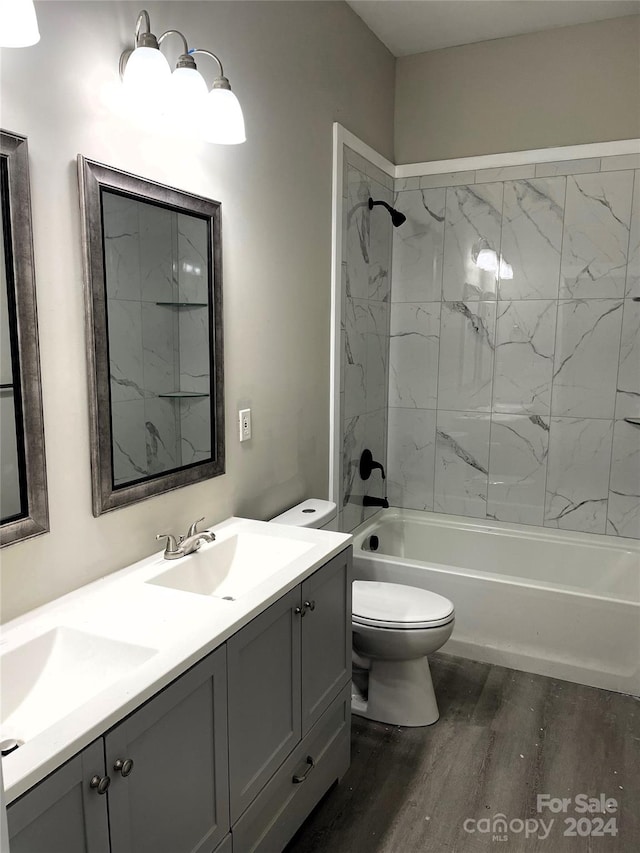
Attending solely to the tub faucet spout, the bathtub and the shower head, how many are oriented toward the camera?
1

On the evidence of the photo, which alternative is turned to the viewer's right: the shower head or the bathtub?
the shower head

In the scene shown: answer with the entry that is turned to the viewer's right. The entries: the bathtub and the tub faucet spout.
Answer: the tub faucet spout

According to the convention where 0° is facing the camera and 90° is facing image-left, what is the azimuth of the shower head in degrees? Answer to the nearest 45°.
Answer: approximately 270°

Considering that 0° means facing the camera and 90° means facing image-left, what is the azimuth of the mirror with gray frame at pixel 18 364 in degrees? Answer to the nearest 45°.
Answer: approximately 315°

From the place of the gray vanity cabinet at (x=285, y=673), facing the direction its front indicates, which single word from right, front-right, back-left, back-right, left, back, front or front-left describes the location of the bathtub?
left

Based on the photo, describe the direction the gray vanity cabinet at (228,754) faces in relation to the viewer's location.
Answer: facing the viewer and to the right of the viewer

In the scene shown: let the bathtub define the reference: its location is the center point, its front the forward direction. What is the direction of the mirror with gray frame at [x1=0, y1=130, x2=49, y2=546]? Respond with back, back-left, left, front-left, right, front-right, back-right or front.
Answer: front-right
